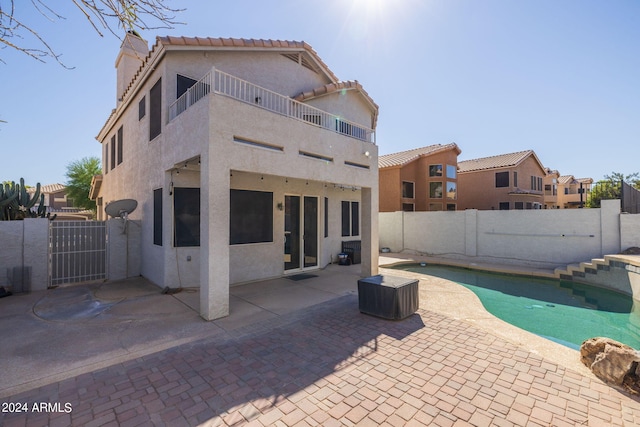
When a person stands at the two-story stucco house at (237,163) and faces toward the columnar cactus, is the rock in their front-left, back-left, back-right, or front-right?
back-left

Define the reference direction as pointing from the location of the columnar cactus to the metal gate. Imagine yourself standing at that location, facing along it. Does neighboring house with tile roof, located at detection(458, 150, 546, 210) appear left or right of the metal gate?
left

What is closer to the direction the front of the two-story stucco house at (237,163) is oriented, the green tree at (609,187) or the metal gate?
the metal gate
